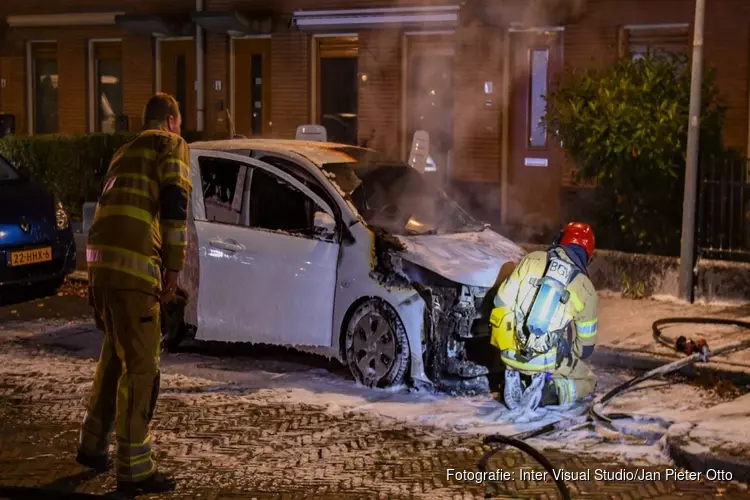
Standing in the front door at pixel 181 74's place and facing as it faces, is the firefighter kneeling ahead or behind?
ahead

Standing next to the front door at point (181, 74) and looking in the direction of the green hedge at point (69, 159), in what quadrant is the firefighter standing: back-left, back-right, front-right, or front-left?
front-left

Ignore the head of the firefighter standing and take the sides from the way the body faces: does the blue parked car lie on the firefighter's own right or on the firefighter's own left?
on the firefighter's own left

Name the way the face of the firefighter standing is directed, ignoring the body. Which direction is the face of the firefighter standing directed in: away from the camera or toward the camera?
away from the camera

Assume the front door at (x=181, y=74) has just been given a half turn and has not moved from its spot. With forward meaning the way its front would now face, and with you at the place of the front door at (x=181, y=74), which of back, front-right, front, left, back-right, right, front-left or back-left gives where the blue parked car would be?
back

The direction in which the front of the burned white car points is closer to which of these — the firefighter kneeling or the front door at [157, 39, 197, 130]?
the firefighter kneeling

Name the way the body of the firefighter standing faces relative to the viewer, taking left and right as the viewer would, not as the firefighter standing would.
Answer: facing away from the viewer and to the right of the viewer

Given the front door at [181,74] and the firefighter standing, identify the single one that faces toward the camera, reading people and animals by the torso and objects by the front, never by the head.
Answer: the front door

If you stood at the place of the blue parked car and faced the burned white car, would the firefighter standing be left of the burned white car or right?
right

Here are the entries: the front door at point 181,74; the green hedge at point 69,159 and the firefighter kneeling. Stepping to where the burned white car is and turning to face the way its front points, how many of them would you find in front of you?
1

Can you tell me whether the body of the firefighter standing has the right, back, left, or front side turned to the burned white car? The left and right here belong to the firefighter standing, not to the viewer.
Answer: front

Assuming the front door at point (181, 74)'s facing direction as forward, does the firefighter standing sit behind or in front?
in front

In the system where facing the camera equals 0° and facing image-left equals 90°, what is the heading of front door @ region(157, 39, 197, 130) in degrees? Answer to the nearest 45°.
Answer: approximately 0°

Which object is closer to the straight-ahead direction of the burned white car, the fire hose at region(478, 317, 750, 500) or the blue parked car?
the fire hose

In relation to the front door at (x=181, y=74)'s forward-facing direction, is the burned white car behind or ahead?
ahead

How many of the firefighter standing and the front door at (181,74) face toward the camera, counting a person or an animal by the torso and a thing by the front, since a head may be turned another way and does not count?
1

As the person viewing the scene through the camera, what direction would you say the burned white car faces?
facing the viewer and to the right of the viewer

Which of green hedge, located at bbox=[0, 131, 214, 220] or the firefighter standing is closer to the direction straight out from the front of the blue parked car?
the firefighter standing
